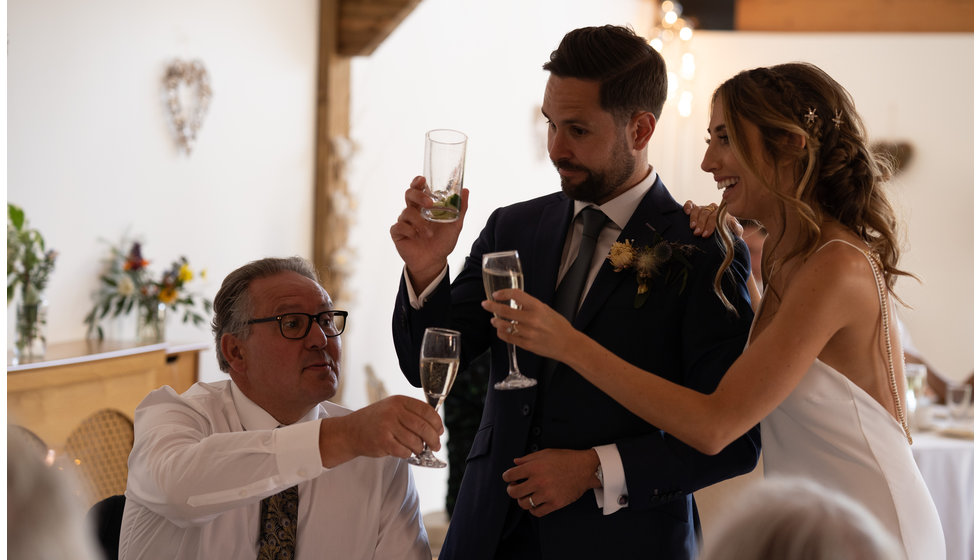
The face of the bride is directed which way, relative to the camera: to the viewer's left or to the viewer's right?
to the viewer's left

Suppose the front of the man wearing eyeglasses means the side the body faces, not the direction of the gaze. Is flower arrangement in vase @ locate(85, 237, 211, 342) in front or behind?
behind

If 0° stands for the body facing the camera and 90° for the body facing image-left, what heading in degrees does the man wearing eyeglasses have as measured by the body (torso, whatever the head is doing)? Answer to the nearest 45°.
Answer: approximately 315°

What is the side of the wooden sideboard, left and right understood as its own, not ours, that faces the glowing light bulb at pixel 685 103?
left

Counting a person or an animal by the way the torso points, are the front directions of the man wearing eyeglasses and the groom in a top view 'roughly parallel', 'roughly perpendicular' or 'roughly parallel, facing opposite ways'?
roughly perpendicular

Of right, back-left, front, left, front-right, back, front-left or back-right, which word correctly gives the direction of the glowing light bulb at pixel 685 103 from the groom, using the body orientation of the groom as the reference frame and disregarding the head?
back-right

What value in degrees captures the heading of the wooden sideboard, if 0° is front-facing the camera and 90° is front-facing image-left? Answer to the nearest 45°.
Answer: approximately 315°

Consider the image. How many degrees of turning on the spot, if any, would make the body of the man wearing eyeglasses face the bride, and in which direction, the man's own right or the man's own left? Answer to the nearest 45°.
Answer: approximately 45° to the man's own left

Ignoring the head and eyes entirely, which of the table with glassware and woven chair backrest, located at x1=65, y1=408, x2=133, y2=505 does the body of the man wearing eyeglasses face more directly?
the table with glassware
